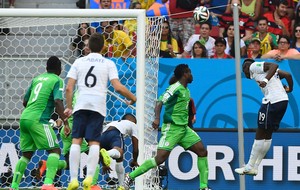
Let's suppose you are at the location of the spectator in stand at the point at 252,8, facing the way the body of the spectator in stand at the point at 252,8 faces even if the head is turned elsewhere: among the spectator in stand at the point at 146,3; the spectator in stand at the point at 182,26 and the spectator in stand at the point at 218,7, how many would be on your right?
3

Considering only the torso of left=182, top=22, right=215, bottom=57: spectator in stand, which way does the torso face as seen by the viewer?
toward the camera

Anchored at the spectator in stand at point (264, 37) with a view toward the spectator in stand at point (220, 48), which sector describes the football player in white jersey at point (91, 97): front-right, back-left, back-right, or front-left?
front-left

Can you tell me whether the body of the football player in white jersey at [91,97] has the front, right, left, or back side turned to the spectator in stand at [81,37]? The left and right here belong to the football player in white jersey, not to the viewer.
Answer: front

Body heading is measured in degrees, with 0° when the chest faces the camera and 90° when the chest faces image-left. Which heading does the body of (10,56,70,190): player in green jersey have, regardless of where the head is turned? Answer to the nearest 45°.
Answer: approximately 225°

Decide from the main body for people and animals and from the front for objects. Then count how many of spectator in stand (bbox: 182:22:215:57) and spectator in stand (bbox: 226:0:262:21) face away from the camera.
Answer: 0

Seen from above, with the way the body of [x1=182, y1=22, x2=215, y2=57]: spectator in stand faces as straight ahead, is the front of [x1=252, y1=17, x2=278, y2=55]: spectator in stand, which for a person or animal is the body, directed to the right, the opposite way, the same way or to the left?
the same way

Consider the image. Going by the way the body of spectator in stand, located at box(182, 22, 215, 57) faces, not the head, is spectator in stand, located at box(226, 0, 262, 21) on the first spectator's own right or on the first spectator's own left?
on the first spectator's own left

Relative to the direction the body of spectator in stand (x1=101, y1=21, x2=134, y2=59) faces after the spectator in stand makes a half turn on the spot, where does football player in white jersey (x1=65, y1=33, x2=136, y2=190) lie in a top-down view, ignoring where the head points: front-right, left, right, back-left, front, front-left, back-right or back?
back-right

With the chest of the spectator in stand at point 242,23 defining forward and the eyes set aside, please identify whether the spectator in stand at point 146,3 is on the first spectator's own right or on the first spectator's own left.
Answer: on the first spectator's own right

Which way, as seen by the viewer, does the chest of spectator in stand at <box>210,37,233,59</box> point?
toward the camera

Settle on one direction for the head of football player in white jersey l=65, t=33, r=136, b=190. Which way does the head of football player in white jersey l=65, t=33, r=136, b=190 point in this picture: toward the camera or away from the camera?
away from the camera
